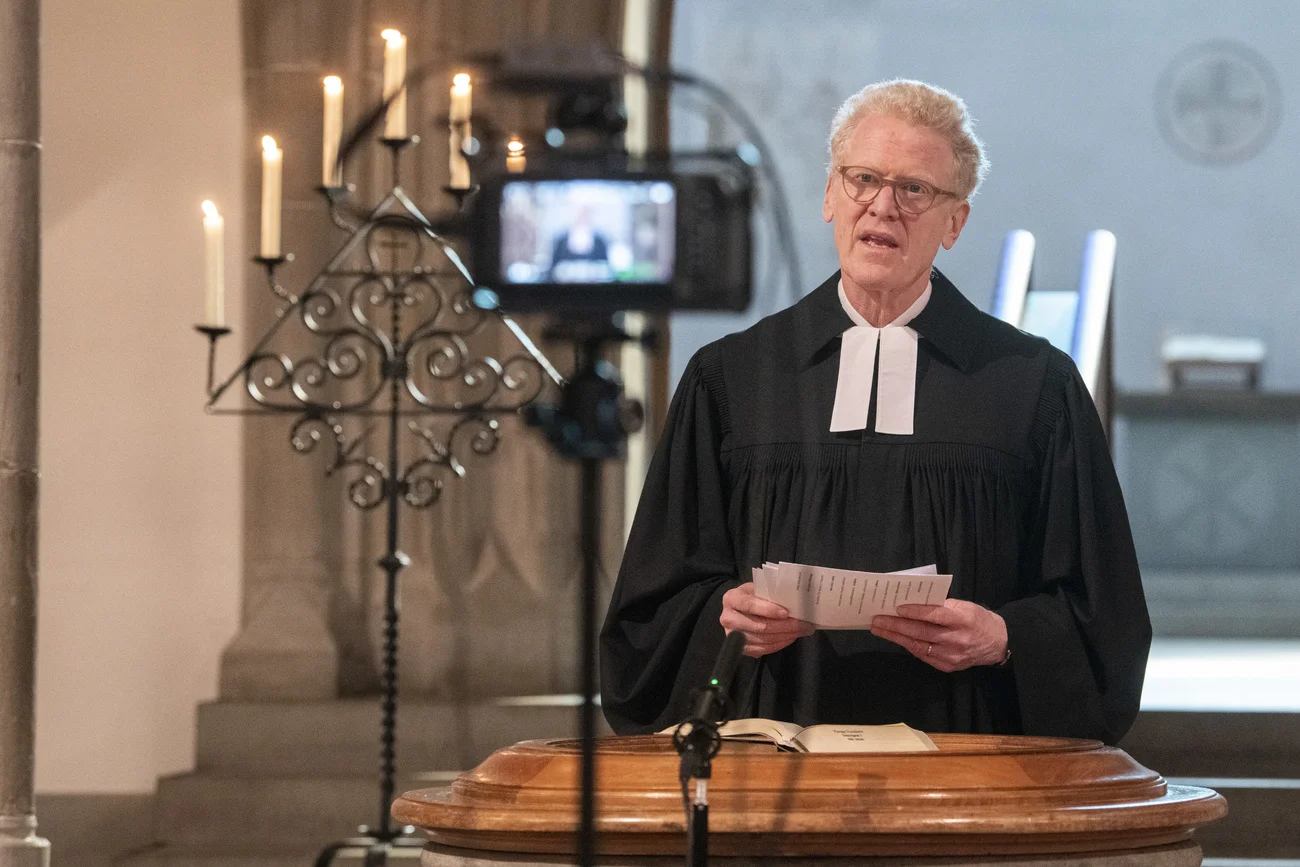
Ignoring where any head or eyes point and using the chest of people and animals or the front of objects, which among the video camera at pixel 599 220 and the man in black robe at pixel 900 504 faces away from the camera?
the video camera

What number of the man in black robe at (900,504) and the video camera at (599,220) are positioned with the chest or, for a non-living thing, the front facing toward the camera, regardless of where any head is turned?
1

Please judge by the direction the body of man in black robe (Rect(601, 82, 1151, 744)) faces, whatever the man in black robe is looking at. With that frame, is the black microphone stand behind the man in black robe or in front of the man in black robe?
in front

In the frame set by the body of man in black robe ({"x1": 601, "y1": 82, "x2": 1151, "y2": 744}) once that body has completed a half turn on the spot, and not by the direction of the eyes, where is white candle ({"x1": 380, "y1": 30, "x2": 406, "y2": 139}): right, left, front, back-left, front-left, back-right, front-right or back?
front-left

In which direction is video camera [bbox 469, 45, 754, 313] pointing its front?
away from the camera

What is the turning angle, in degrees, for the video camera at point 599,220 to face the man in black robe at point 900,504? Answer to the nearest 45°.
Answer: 0° — it already faces them

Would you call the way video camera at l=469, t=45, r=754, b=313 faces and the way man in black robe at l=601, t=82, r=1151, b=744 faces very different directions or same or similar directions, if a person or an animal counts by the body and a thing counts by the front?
very different directions

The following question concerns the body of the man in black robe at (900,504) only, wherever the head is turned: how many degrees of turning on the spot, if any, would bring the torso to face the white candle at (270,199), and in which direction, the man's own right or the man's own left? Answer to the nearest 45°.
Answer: approximately 135° to the man's own right

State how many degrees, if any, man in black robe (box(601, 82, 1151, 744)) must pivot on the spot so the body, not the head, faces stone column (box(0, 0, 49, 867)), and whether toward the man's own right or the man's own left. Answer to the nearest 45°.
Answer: approximately 135° to the man's own right

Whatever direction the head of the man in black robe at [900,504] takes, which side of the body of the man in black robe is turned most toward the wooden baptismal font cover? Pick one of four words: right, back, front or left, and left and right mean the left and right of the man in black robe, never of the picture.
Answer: front

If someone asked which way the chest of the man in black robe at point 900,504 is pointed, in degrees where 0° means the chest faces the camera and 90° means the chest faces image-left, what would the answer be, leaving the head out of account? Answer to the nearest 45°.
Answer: approximately 0°

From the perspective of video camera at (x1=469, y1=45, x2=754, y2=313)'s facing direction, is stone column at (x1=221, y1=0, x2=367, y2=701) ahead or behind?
ahead
